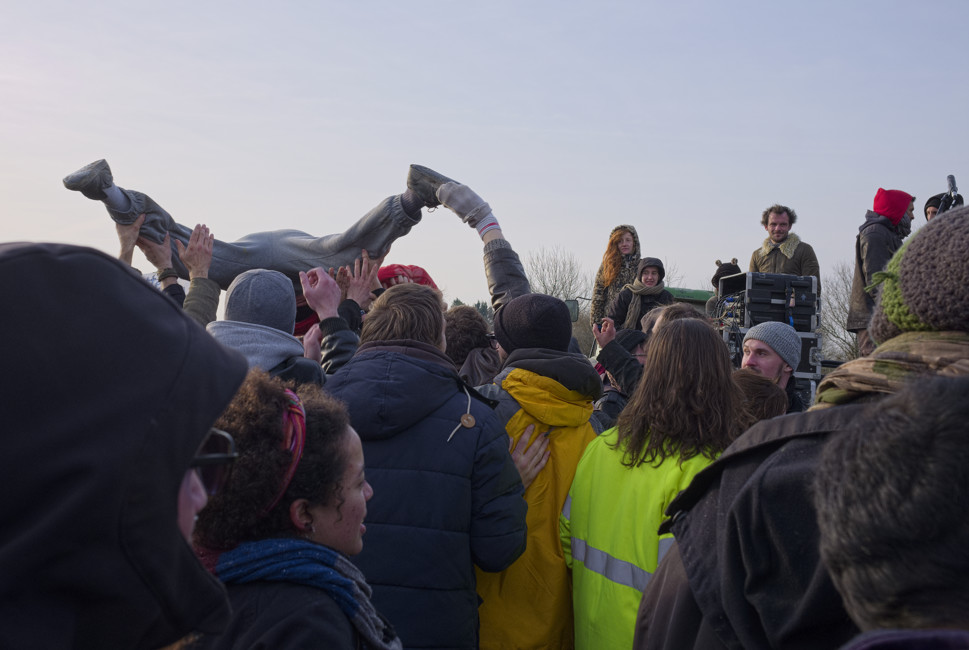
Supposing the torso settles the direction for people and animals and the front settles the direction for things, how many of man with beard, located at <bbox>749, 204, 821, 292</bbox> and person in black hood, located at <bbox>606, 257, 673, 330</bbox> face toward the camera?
2

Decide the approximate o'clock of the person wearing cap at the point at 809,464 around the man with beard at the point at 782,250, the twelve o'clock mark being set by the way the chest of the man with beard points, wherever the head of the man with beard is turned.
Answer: The person wearing cap is roughly at 12 o'clock from the man with beard.

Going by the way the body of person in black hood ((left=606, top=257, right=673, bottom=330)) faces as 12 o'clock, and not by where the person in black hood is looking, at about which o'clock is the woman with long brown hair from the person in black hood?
The woman with long brown hair is roughly at 12 o'clock from the person in black hood.

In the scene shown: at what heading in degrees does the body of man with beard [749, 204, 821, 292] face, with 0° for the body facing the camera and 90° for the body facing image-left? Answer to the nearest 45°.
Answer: approximately 0°

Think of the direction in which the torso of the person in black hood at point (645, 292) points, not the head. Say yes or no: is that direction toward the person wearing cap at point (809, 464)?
yes

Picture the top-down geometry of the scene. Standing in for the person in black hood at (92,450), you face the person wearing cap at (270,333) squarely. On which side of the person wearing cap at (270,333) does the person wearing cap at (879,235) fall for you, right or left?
right

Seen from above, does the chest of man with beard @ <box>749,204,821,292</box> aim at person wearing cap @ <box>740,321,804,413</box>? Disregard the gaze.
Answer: yes
